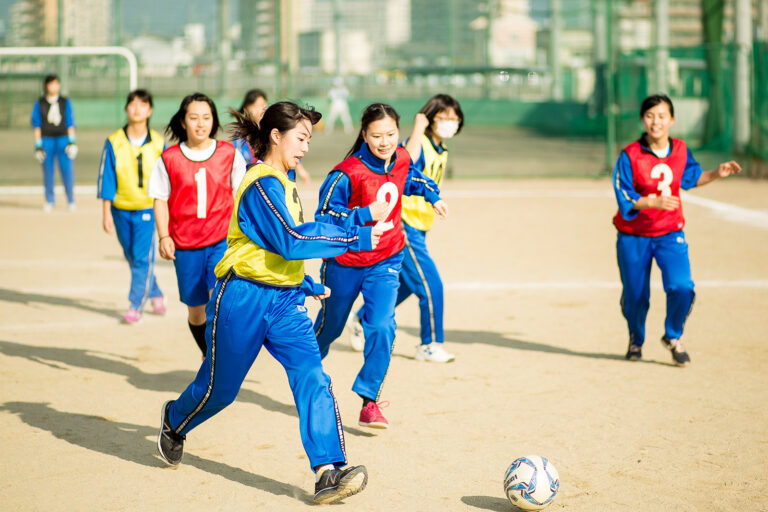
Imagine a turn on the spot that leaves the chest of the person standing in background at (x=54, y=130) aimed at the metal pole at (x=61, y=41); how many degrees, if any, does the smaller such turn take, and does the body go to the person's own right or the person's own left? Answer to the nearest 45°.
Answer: approximately 180°

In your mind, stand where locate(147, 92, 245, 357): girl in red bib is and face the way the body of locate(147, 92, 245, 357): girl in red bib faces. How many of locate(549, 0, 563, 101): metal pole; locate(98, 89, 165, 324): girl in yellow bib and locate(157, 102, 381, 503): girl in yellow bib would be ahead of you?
1

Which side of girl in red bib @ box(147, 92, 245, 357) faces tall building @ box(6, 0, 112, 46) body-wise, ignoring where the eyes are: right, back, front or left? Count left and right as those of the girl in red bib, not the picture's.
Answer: back

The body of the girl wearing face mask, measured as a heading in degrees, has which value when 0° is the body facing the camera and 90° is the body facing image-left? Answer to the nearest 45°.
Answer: approximately 315°

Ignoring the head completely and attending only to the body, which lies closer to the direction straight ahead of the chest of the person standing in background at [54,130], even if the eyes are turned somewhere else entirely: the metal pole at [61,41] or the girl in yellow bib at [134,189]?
the girl in yellow bib

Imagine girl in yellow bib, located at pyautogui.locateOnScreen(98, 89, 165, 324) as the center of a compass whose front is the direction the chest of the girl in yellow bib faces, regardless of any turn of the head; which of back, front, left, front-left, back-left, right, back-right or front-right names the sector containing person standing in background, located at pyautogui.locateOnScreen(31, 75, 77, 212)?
back

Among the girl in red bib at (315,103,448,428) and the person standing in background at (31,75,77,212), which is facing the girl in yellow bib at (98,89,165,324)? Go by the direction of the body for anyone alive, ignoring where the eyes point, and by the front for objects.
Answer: the person standing in background

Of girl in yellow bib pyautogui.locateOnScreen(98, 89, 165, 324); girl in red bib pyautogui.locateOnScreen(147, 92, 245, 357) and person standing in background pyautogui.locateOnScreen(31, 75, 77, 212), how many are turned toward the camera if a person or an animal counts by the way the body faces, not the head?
3

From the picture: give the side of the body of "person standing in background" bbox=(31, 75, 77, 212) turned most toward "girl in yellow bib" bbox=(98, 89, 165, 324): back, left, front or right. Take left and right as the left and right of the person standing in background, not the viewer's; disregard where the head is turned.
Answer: front

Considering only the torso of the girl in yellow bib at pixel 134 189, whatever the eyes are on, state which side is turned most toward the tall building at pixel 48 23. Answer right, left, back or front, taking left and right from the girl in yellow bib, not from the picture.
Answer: back
